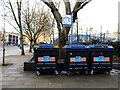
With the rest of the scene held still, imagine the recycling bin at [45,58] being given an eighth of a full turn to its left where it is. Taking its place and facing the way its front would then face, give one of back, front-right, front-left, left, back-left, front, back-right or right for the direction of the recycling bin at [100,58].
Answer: front-left

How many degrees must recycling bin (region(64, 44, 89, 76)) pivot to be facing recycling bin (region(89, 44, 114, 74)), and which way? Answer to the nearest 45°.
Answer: approximately 90° to its left

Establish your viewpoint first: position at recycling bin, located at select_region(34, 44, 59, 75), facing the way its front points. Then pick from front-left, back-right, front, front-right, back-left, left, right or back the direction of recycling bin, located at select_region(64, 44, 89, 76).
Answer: left

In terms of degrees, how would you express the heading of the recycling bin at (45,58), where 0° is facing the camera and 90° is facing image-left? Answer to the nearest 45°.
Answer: approximately 0°

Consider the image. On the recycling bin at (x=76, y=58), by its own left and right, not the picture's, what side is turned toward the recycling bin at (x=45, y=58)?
right

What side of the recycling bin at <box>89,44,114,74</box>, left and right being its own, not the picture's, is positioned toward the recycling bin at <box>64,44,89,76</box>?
right

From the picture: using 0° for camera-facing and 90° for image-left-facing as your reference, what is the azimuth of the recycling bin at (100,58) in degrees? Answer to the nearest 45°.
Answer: approximately 0°
